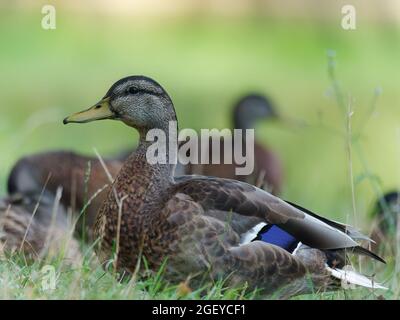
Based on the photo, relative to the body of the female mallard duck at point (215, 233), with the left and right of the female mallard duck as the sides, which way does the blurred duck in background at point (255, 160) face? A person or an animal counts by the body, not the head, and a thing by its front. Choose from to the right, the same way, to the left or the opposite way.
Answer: the opposite way

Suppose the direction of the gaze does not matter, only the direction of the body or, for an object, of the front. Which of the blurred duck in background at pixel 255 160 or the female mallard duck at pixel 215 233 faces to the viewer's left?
the female mallard duck

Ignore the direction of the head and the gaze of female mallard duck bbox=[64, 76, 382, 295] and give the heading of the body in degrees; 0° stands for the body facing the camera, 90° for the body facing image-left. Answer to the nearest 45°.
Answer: approximately 90°

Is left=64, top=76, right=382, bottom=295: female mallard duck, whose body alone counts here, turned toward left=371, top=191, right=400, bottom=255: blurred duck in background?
no

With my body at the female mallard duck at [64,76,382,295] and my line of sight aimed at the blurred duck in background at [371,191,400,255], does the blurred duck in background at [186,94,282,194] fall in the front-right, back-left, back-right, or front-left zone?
front-left

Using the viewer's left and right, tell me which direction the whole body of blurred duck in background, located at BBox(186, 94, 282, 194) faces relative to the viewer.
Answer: facing to the right of the viewer
